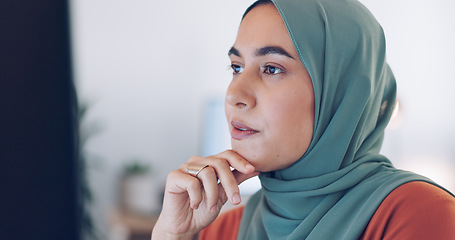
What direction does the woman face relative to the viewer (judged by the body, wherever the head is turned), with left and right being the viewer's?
facing the viewer and to the left of the viewer
